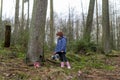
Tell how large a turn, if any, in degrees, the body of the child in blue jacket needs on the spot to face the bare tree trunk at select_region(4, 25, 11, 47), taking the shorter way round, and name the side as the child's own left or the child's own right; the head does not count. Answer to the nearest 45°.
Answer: approximately 45° to the child's own right

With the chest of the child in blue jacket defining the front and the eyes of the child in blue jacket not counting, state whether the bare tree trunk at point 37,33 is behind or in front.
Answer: in front

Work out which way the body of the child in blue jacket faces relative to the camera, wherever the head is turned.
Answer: to the viewer's left
